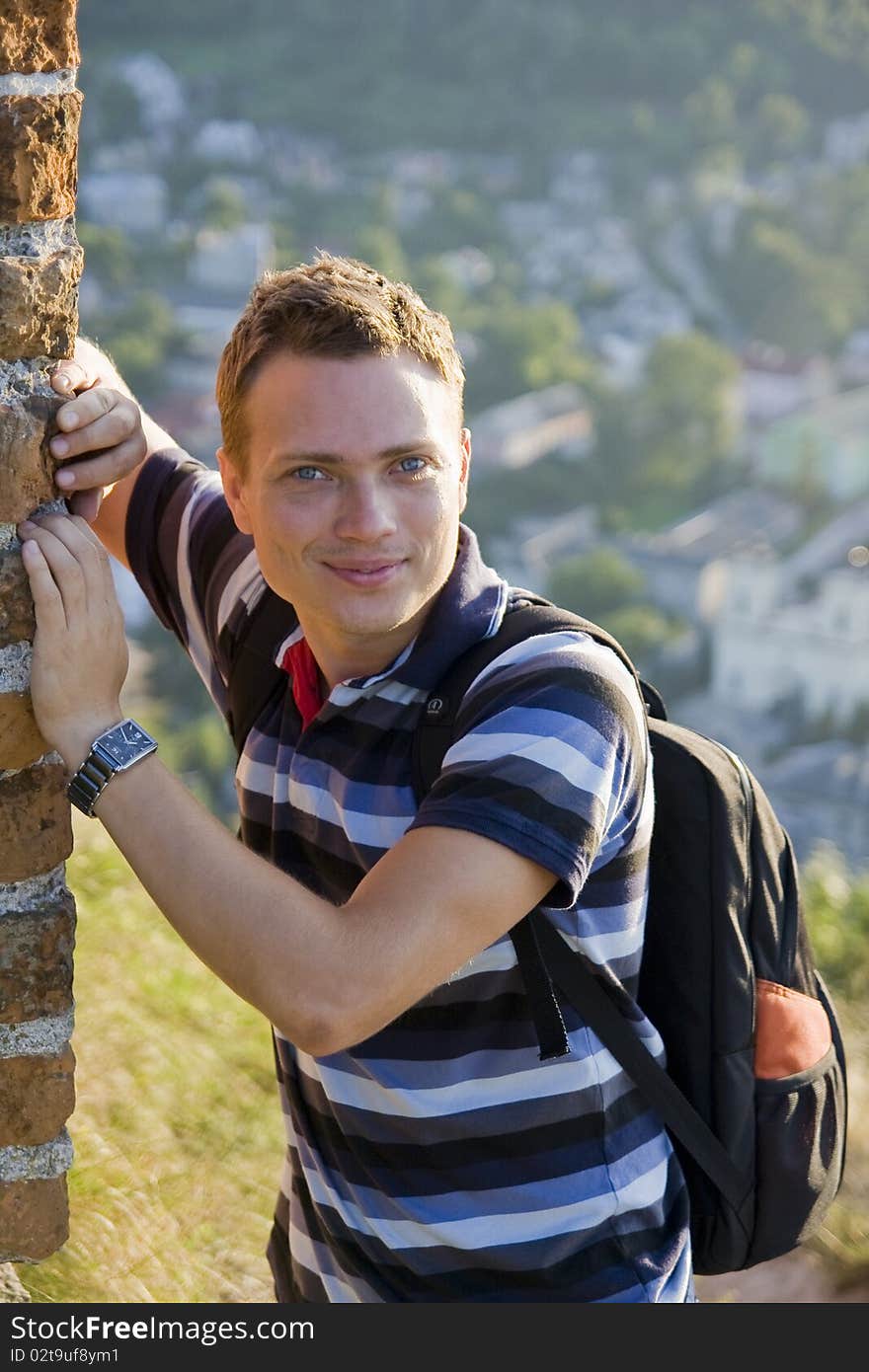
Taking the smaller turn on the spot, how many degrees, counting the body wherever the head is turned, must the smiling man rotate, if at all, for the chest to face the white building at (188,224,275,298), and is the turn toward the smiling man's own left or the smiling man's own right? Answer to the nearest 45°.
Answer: approximately 135° to the smiling man's own right

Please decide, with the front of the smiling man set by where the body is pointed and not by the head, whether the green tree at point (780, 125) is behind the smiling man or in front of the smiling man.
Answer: behind

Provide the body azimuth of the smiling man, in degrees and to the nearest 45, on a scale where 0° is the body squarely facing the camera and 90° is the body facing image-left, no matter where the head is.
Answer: approximately 45°

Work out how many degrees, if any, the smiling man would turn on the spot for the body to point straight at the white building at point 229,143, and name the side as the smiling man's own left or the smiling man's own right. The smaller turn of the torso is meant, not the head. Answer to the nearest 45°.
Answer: approximately 135° to the smiling man's own right

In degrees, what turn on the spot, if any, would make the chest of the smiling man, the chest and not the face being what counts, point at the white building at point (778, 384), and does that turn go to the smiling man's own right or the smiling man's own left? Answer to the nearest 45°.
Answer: approximately 135° to the smiling man's own right

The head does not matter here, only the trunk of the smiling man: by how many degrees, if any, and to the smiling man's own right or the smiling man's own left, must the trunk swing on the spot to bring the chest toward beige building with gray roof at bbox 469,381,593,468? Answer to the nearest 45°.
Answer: approximately 135° to the smiling man's own right

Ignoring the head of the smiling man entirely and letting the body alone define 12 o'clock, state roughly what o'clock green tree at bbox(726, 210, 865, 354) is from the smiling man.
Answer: The green tree is roughly at 5 o'clock from the smiling man.

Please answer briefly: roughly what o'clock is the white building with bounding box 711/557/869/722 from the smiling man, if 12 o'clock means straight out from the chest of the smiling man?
The white building is roughly at 5 o'clock from the smiling man.
